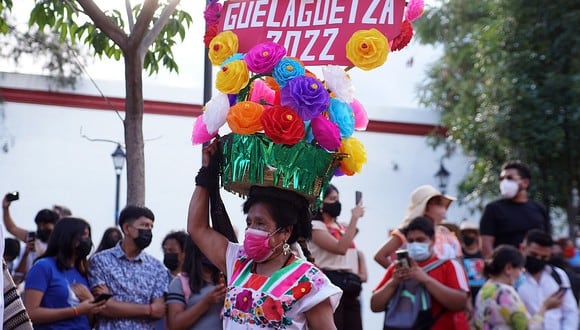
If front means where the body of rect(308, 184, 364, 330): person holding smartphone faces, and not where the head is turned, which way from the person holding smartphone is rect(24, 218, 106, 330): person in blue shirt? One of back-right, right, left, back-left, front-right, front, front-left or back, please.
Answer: right

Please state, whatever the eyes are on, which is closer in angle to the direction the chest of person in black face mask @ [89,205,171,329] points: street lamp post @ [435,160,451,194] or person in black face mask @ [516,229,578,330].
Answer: the person in black face mask

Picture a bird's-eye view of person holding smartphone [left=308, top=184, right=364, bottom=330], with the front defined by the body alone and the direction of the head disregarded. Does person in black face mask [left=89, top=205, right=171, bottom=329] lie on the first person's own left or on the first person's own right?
on the first person's own right

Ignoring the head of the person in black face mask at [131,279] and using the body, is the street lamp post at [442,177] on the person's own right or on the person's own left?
on the person's own left

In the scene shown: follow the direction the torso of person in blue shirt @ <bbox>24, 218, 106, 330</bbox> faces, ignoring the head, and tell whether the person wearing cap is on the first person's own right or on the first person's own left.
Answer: on the first person's own left

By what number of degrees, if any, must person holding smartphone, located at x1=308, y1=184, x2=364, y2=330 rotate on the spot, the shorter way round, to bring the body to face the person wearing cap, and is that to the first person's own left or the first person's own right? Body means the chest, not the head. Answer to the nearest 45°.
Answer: approximately 90° to the first person's own left

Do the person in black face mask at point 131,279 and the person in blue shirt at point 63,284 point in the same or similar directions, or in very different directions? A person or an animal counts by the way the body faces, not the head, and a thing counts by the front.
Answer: same or similar directions

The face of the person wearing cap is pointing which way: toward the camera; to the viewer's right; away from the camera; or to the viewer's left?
toward the camera

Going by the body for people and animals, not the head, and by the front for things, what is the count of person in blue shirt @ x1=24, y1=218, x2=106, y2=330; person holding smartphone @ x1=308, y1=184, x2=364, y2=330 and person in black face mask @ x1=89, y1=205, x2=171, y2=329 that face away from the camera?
0

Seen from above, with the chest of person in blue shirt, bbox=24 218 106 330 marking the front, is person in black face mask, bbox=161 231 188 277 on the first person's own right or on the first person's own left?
on the first person's own left

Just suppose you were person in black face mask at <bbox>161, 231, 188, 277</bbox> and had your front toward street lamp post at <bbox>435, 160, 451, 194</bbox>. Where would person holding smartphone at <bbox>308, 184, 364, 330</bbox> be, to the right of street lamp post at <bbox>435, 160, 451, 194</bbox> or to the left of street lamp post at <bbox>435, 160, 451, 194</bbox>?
right

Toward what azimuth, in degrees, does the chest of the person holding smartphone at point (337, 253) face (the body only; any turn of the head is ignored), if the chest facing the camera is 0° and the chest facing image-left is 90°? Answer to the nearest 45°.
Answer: approximately 315°

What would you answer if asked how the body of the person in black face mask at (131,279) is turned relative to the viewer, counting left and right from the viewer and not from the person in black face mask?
facing the viewer and to the right of the viewer
